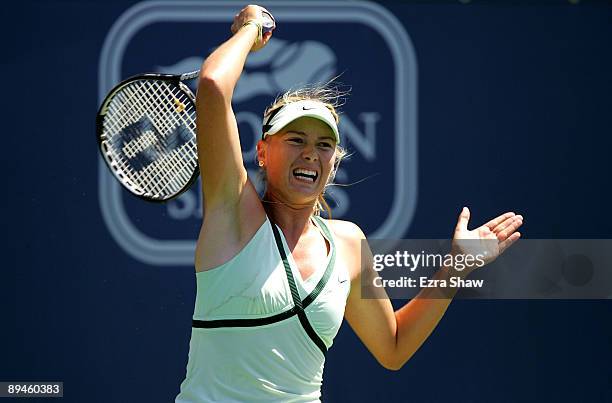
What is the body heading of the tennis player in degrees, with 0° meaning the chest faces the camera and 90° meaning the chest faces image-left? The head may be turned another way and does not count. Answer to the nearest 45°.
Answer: approximately 315°
